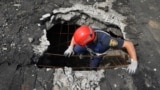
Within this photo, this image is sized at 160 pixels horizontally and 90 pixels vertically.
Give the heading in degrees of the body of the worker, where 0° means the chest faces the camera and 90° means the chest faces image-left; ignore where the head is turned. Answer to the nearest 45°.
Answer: approximately 45°
